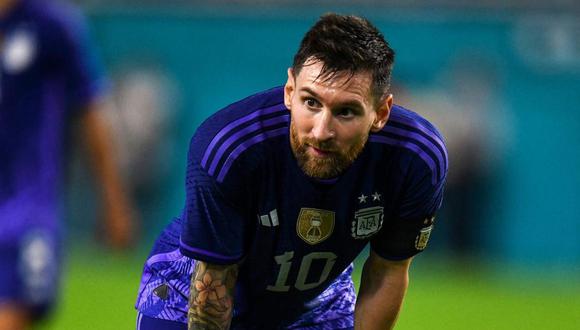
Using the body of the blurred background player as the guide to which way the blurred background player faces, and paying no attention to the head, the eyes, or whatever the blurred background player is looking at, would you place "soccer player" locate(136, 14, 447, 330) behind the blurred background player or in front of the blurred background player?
in front

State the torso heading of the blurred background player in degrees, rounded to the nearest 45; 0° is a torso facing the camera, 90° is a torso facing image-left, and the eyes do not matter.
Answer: approximately 0°
